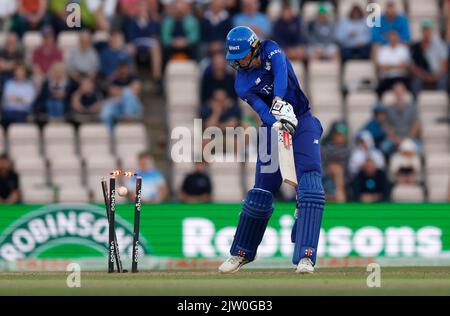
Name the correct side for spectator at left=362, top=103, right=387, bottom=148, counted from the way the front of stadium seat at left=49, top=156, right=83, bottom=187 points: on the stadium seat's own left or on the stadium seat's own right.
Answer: on the stadium seat's own left

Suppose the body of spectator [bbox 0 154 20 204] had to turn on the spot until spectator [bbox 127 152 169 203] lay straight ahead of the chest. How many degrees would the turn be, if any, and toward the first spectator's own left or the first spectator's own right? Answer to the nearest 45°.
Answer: approximately 90° to the first spectator's own left

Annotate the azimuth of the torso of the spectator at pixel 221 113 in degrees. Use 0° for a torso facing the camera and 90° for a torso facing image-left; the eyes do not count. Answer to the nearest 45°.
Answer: approximately 0°

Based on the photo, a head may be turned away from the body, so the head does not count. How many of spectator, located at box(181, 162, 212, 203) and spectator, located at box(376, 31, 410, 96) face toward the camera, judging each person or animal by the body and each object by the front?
2

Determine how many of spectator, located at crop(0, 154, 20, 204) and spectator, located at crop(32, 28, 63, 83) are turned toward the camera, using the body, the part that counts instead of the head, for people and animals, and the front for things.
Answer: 2

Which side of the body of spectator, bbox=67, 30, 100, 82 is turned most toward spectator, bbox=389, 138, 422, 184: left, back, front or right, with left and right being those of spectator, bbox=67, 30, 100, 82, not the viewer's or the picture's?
left

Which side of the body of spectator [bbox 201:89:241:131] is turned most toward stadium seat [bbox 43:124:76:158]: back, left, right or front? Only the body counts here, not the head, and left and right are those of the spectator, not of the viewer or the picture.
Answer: right
